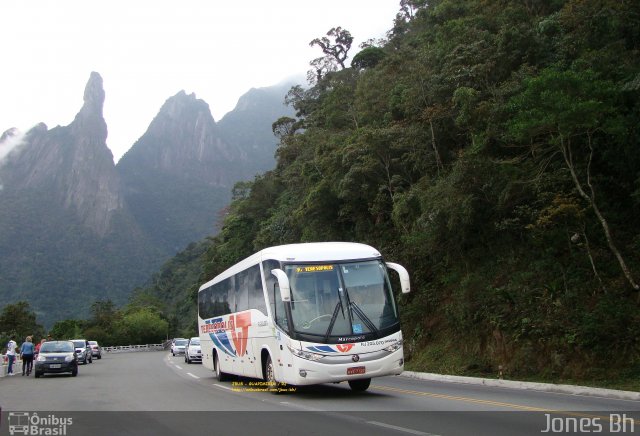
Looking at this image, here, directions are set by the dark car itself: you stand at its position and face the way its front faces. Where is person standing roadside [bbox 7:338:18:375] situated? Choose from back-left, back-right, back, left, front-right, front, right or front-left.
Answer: back-right

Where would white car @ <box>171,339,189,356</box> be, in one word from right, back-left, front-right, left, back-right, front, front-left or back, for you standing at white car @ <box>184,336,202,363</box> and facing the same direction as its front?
back-left

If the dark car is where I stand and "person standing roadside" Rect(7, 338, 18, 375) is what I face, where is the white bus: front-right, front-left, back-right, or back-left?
back-left

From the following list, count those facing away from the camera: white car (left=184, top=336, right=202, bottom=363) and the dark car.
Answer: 0

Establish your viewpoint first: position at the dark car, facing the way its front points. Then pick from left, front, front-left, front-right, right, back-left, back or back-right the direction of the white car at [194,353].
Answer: back-left

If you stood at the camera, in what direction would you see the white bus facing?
facing the viewer and to the right of the viewer

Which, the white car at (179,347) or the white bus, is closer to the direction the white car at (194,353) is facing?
the white bus

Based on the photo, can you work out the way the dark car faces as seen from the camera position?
facing the viewer

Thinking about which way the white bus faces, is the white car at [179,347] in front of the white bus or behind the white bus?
behind

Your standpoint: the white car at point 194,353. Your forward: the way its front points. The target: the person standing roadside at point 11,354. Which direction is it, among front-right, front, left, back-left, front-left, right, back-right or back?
right

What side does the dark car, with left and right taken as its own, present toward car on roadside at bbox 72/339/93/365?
back

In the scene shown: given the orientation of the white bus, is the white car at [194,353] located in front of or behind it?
behind
